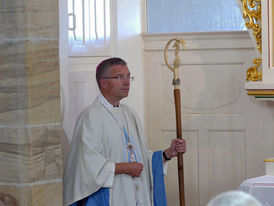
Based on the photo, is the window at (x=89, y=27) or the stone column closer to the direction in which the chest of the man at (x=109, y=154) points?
the stone column

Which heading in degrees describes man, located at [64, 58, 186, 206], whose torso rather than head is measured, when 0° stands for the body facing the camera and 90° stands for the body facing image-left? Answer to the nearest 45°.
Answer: approximately 315°

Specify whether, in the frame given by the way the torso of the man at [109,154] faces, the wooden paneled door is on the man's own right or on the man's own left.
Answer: on the man's own left

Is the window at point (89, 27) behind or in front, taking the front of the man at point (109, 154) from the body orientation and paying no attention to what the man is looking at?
behind

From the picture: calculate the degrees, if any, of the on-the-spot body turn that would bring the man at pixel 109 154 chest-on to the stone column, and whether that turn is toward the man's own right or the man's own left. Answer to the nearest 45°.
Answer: approximately 90° to the man's own right
